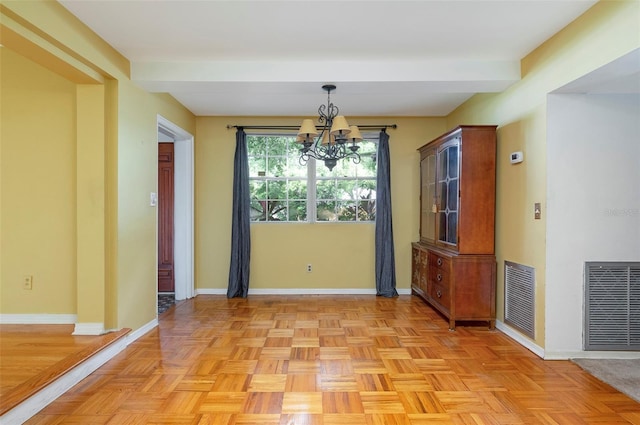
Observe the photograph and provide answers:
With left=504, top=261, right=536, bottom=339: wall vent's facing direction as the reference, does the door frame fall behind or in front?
in front

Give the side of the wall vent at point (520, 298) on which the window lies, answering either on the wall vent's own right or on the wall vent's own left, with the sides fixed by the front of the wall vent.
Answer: on the wall vent's own right

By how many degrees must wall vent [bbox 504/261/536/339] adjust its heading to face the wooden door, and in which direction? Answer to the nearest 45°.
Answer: approximately 45° to its right

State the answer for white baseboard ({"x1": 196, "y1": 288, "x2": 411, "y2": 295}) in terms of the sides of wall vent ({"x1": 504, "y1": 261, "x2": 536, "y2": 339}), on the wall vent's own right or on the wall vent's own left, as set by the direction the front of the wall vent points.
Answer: on the wall vent's own right

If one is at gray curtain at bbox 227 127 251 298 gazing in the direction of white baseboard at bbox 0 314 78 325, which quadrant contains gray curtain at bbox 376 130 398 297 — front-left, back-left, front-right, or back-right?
back-left

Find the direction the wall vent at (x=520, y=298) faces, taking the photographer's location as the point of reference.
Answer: facing the viewer and to the left of the viewer

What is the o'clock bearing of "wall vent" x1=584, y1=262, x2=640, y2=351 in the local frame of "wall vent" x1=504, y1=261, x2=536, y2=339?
"wall vent" x1=584, y1=262, x2=640, y2=351 is roughly at 8 o'clock from "wall vent" x1=504, y1=261, x2=536, y2=339.

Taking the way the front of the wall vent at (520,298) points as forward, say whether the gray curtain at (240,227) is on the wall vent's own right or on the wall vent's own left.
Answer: on the wall vent's own right
